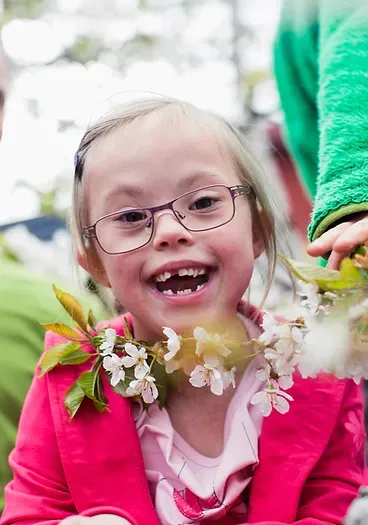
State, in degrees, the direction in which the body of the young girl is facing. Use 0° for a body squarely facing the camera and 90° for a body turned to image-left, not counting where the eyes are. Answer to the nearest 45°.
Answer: approximately 0°

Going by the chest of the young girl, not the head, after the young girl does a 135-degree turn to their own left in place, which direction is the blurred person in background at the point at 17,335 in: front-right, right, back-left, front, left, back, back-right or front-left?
left
